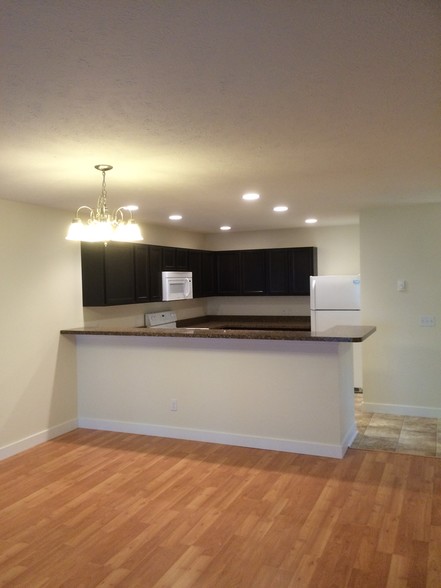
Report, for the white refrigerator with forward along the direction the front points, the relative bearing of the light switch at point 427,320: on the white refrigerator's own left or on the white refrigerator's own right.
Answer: on the white refrigerator's own left

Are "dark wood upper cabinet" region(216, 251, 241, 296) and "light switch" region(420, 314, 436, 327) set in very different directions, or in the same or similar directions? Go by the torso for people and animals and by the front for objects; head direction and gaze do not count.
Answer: same or similar directions

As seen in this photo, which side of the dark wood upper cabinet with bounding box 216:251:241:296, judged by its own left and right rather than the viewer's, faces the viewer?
front

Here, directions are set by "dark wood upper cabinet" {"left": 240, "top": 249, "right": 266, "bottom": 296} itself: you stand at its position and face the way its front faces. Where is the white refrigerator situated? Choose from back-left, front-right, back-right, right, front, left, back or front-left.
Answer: front-left

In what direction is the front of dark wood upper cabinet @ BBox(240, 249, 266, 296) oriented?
toward the camera

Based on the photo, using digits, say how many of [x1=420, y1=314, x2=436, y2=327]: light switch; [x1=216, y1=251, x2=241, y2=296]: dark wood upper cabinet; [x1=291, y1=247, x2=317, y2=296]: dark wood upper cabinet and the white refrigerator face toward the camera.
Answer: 4

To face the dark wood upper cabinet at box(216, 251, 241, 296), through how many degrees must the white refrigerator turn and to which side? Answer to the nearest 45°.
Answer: approximately 135° to its right

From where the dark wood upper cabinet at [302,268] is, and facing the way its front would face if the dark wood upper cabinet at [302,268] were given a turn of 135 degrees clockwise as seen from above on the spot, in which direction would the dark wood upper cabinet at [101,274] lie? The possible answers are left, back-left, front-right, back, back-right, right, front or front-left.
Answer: left

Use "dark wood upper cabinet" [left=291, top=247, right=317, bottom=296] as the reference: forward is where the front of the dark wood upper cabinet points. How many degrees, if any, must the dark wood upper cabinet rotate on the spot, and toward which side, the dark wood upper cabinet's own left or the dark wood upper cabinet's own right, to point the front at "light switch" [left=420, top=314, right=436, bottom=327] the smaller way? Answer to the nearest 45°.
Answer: approximately 45° to the dark wood upper cabinet's own left

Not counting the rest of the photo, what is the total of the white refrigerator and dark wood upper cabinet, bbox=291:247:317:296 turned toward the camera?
2

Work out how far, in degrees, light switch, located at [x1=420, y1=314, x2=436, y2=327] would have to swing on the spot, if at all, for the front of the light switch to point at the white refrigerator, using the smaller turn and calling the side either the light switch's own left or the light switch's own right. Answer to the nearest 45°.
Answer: approximately 135° to the light switch's own right

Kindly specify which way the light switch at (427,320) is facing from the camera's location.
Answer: facing the viewer

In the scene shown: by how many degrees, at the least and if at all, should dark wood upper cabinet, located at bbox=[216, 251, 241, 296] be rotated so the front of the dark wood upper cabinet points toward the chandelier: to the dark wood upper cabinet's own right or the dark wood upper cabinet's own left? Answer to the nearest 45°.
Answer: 0° — it already faces it

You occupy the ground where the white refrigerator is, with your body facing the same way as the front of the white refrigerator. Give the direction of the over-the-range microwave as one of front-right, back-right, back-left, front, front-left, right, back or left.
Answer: right

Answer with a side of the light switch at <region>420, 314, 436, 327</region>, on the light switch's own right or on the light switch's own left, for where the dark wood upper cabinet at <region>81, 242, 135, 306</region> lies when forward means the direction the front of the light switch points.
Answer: on the light switch's own right

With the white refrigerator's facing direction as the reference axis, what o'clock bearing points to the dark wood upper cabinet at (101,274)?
The dark wood upper cabinet is roughly at 2 o'clock from the white refrigerator.

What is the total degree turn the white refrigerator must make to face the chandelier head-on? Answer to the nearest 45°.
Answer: approximately 45° to its right

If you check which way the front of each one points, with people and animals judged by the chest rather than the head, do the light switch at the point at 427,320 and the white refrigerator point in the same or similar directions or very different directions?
same or similar directions
